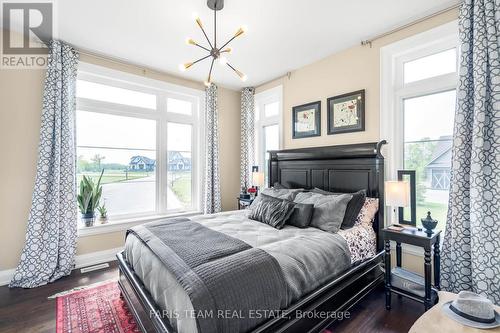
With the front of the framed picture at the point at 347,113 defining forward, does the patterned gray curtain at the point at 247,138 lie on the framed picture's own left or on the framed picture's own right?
on the framed picture's own right

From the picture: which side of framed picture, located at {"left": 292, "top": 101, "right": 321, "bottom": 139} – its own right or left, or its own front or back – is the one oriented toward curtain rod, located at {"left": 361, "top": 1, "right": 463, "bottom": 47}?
left

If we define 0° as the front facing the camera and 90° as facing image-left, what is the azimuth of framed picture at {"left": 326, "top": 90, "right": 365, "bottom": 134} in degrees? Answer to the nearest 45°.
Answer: approximately 45°

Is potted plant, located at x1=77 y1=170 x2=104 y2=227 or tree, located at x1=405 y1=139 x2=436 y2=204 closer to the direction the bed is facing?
the potted plant

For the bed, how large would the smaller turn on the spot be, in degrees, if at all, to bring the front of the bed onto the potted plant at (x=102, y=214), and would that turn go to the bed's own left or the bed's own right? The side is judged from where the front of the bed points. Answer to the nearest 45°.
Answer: approximately 90° to the bed's own right

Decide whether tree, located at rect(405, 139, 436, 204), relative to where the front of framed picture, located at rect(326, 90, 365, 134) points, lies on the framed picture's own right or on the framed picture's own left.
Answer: on the framed picture's own left

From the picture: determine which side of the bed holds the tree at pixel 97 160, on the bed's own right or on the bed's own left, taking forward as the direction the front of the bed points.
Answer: on the bed's own right

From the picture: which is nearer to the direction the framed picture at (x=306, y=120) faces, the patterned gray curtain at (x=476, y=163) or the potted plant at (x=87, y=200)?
the potted plant

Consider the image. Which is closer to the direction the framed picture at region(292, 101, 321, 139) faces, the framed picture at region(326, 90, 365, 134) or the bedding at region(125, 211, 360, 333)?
the bedding

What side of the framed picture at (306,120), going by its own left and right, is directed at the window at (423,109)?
left

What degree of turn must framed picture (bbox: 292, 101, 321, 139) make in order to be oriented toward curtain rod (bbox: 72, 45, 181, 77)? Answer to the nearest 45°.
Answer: approximately 45° to its right
